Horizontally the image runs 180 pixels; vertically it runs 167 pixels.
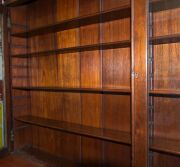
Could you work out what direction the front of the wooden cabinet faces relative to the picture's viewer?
facing the viewer and to the left of the viewer
